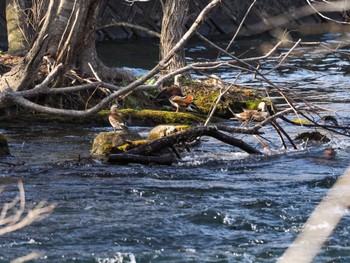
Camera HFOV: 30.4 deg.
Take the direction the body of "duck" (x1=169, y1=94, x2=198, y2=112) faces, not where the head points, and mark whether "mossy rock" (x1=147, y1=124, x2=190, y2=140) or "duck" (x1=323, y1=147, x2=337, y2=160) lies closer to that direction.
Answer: the mossy rock

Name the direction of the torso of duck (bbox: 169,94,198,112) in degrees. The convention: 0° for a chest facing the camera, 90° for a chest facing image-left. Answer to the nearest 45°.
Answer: approximately 90°

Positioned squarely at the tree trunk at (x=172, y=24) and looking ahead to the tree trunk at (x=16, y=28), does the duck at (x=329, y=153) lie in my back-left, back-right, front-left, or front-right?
back-left

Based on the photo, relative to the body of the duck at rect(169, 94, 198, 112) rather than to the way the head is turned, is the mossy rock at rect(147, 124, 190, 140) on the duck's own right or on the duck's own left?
on the duck's own left

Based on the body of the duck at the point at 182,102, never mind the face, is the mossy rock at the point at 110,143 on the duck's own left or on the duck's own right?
on the duck's own left
